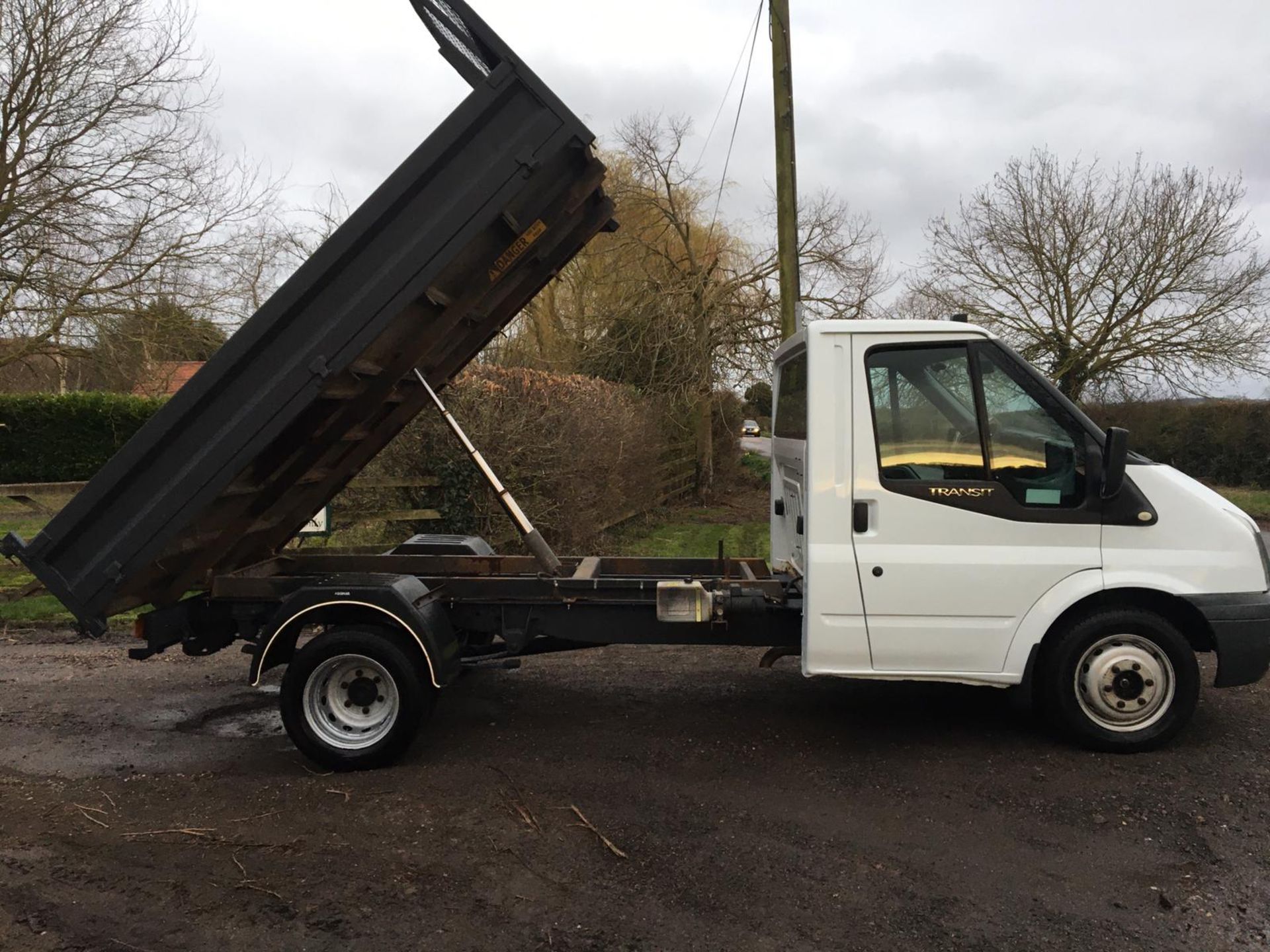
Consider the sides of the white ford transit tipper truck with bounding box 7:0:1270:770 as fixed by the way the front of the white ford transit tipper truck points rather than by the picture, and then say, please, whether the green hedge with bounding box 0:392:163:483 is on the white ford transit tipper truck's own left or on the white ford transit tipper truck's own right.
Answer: on the white ford transit tipper truck's own left

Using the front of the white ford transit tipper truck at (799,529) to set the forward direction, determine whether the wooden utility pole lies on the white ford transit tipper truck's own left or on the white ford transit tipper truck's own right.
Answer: on the white ford transit tipper truck's own left

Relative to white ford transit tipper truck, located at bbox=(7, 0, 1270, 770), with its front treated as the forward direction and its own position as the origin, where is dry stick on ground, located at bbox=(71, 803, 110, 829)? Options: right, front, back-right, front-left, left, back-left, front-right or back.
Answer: back

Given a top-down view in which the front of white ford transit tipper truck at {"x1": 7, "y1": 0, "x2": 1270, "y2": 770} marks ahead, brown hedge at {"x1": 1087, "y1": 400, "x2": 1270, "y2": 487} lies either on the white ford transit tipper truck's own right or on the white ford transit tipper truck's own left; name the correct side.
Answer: on the white ford transit tipper truck's own left

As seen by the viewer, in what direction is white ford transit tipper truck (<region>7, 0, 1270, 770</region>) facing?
to the viewer's right

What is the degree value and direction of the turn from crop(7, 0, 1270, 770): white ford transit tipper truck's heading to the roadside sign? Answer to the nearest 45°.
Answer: approximately 135° to its left

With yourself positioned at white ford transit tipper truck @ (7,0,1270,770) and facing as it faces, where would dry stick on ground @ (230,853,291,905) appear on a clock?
The dry stick on ground is roughly at 5 o'clock from the white ford transit tipper truck.
